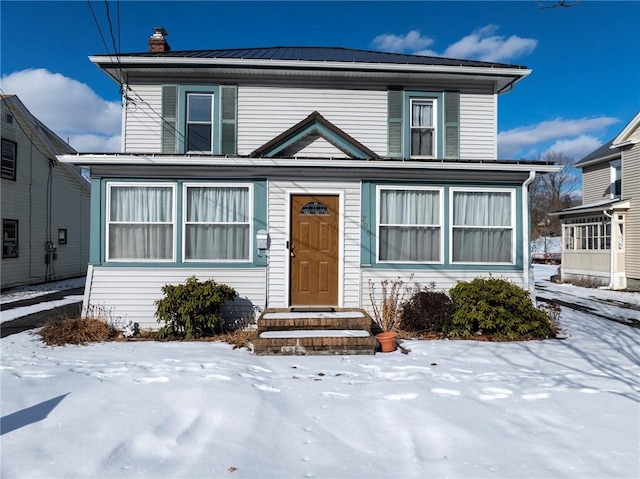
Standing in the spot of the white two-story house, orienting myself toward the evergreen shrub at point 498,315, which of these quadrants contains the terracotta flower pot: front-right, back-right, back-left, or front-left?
front-right

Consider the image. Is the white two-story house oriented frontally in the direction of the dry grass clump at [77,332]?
no

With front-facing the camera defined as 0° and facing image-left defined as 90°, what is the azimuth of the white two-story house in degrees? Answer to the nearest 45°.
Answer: approximately 0°

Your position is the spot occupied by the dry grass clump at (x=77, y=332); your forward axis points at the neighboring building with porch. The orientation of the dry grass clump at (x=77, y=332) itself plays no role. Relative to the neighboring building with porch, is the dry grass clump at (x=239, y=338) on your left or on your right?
right

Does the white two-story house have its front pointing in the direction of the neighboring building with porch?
no

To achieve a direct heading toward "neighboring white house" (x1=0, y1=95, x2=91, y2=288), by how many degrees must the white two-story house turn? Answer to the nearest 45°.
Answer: approximately 135° to its right

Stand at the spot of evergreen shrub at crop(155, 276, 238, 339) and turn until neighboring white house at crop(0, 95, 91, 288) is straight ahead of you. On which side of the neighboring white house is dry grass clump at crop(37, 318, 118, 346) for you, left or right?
left

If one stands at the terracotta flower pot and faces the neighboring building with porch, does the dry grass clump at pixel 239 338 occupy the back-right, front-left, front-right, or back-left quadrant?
back-left

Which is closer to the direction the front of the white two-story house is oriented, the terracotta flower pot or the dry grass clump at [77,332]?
the terracotta flower pot

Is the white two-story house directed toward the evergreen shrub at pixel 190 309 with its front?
no

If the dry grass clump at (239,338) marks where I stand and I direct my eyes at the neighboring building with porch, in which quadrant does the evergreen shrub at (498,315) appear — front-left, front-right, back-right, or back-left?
front-right

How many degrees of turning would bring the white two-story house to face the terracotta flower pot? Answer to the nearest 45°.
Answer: approximately 45° to its left

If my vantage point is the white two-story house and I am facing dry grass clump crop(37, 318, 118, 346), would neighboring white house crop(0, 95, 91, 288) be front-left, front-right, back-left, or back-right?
front-right
